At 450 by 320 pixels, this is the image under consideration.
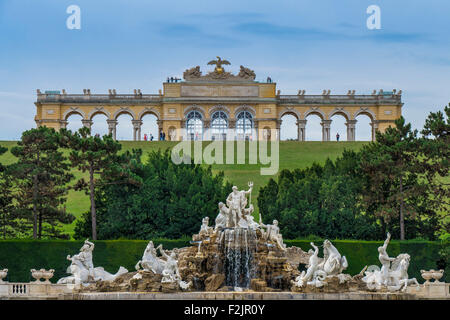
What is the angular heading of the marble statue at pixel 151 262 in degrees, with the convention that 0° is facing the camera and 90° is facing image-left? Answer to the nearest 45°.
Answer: approximately 90°

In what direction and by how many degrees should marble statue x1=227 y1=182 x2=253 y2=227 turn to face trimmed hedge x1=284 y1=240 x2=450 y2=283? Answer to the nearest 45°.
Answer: approximately 90° to its left

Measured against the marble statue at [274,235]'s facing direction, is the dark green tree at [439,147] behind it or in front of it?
behind

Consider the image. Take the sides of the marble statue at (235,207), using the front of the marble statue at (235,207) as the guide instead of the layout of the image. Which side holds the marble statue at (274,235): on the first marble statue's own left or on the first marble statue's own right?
on the first marble statue's own left

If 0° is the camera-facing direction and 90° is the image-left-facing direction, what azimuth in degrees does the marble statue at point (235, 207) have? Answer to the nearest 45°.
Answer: approximately 0°
